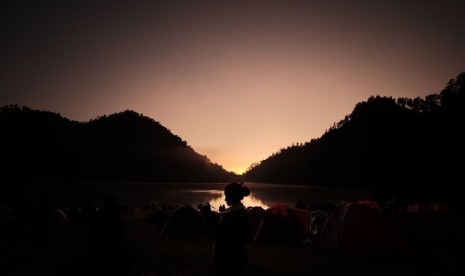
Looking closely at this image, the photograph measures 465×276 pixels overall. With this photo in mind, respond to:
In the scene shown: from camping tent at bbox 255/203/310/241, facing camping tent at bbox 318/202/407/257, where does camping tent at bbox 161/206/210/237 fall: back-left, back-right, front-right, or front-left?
back-right

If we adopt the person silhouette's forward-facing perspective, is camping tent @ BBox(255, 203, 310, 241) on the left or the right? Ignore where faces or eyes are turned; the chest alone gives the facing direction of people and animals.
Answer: on its right
